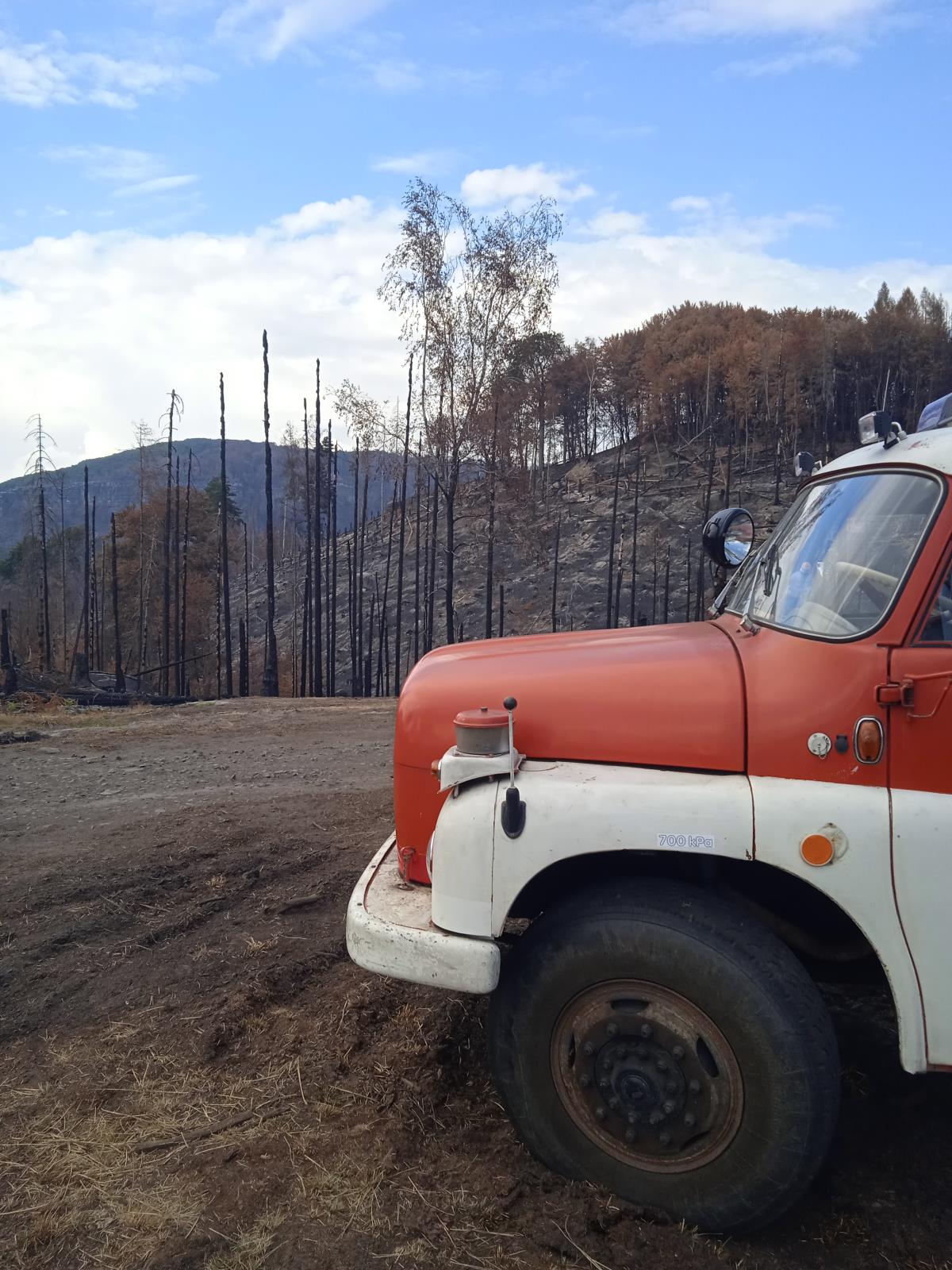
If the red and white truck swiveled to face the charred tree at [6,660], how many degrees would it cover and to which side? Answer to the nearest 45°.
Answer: approximately 45° to its right

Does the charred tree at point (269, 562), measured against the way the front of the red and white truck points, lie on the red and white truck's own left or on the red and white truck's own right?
on the red and white truck's own right

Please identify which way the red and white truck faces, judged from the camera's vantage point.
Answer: facing to the left of the viewer

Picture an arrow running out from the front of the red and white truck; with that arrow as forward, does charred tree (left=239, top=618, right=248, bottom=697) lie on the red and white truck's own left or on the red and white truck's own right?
on the red and white truck's own right
